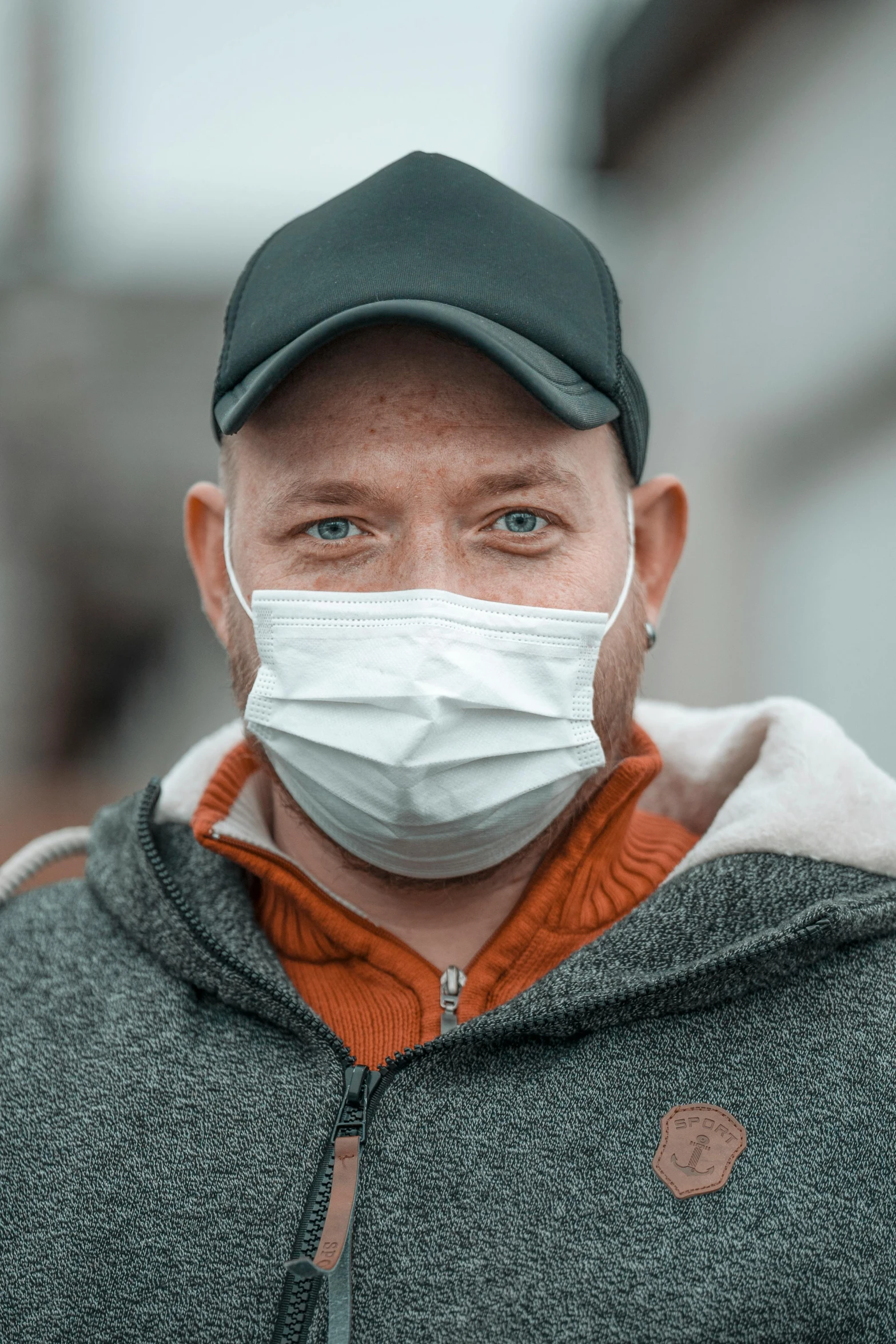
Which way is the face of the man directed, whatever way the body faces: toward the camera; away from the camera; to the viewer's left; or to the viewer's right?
toward the camera

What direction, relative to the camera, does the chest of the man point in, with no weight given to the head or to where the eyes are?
toward the camera
